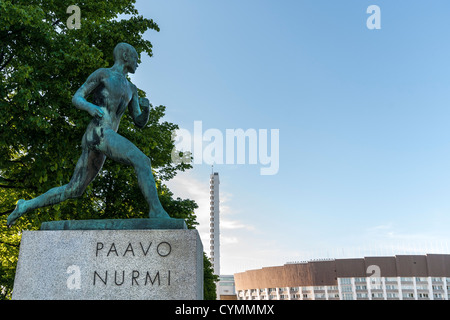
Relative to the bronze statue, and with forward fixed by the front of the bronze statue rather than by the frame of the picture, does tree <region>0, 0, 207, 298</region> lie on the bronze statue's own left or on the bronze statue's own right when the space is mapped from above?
on the bronze statue's own left

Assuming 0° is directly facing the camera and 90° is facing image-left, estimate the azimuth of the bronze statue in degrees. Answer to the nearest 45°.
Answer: approximately 270°
